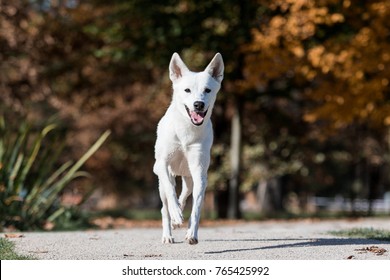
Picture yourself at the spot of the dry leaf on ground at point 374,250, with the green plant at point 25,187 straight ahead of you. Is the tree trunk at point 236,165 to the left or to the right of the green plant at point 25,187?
right

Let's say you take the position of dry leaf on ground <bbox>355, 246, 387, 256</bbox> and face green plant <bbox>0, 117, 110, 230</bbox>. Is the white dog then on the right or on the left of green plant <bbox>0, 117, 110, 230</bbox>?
left

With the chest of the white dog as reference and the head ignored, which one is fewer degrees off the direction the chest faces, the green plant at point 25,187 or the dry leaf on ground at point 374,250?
the dry leaf on ground

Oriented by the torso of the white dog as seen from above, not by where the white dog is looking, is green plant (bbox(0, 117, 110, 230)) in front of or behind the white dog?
behind

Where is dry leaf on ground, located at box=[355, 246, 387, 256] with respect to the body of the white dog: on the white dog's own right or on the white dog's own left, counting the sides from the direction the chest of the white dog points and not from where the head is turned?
on the white dog's own left

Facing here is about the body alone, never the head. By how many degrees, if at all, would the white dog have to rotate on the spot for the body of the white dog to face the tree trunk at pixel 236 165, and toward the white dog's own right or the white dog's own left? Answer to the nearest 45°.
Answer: approximately 180°

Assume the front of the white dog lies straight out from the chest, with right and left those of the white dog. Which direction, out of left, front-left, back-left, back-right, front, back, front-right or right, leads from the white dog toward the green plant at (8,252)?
right

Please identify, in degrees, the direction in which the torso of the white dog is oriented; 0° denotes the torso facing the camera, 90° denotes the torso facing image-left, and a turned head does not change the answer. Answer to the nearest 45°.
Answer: approximately 0°
